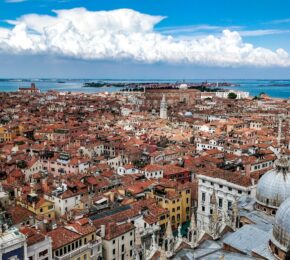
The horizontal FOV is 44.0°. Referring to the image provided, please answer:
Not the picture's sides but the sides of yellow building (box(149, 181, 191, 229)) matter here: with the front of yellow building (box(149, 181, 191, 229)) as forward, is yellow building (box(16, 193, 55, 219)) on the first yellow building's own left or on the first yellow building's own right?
on the first yellow building's own right

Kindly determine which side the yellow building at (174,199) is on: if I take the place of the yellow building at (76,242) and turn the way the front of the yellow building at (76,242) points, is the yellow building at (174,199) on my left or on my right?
on my left

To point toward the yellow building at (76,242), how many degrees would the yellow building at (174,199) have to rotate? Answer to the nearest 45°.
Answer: approximately 90° to its right

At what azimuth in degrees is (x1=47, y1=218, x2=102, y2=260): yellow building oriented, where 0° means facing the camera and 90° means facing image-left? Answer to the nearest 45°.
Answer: approximately 315°
